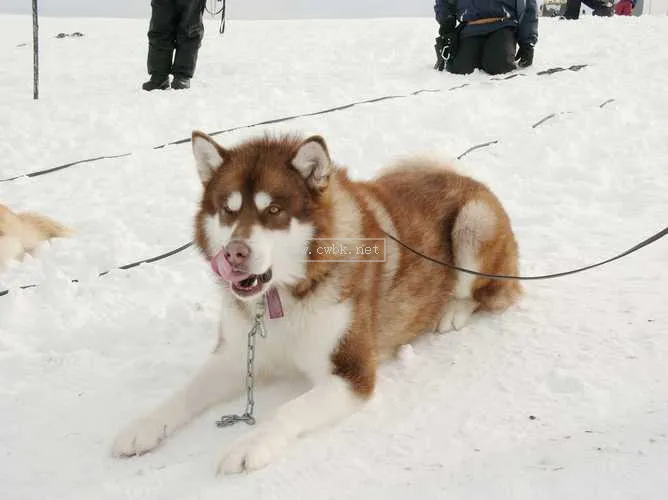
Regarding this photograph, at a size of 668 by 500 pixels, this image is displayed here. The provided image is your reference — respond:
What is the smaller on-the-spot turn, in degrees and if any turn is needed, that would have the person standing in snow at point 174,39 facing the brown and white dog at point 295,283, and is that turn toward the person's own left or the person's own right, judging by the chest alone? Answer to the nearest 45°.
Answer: approximately 45° to the person's own left

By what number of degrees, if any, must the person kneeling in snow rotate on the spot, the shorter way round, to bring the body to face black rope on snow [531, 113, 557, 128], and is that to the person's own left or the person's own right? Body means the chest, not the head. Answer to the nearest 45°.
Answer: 0° — they already face it

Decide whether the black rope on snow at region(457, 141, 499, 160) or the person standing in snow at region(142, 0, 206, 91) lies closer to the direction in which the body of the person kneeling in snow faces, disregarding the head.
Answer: the black rope on snow

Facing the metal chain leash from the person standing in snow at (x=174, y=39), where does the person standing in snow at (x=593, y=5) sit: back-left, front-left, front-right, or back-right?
back-left

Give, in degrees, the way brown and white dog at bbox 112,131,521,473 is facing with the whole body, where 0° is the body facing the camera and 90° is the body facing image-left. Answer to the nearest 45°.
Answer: approximately 45°

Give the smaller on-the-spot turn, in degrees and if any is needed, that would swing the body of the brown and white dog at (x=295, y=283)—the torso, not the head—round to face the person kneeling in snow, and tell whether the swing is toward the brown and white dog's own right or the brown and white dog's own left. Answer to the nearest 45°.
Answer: approximately 135° to the brown and white dog's own right

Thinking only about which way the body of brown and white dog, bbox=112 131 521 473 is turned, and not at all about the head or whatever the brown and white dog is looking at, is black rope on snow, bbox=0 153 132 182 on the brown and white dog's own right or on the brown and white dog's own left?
on the brown and white dog's own right

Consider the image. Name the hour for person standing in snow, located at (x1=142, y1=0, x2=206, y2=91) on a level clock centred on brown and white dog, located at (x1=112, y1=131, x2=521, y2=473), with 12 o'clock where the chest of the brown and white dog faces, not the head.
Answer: The person standing in snow is roughly at 4 o'clock from the brown and white dog.

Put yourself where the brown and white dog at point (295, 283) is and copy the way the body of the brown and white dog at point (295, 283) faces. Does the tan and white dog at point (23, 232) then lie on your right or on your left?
on your right

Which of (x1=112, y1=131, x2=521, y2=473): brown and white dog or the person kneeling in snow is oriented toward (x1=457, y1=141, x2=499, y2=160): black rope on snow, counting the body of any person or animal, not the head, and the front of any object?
the person kneeling in snow
